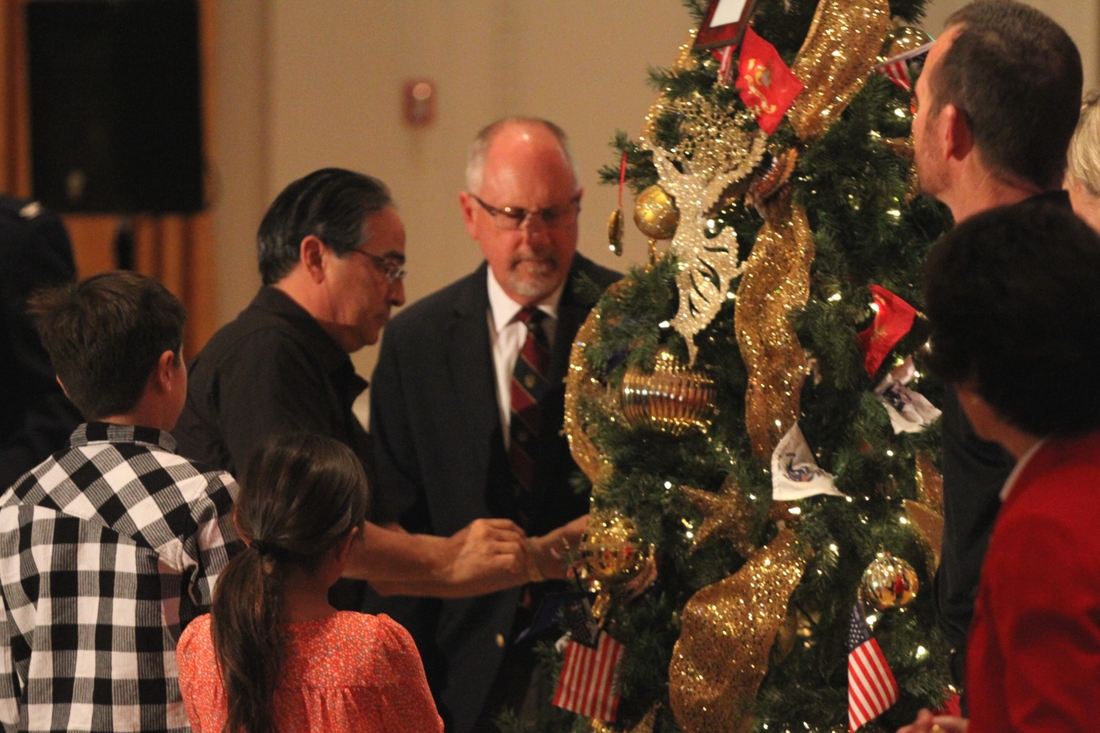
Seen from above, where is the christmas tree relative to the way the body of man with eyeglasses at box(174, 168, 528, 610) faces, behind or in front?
in front

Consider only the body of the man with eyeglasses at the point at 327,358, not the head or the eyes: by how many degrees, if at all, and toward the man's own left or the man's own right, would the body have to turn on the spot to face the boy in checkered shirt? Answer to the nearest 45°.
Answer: approximately 90° to the man's own right

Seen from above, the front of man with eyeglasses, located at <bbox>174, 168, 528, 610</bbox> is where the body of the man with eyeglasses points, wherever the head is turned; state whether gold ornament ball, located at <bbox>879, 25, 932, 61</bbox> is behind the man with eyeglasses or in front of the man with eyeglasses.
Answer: in front

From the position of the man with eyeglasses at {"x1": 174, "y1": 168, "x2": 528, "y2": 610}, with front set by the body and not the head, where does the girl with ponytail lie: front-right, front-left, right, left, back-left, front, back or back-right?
right

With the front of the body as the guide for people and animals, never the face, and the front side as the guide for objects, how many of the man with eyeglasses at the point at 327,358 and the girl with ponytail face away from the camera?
1

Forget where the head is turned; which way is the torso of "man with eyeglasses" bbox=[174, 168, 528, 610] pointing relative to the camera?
to the viewer's right

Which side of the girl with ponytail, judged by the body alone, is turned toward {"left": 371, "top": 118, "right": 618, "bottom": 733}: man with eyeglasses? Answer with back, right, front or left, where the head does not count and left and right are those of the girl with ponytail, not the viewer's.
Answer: front

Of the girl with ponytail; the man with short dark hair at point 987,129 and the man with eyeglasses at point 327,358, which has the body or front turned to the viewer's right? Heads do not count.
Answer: the man with eyeglasses

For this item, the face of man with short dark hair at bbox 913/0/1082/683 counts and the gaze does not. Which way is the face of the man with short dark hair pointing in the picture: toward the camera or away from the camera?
away from the camera

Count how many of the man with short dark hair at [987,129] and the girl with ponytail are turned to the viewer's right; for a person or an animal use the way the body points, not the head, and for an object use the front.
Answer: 0

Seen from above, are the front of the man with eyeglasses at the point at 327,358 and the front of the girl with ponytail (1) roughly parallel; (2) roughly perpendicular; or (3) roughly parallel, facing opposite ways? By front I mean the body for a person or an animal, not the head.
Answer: roughly perpendicular

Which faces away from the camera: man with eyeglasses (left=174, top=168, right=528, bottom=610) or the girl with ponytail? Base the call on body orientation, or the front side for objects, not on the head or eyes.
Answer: the girl with ponytail

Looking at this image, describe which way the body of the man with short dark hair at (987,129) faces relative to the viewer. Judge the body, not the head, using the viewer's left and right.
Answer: facing away from the viewer and to the left of the viewer

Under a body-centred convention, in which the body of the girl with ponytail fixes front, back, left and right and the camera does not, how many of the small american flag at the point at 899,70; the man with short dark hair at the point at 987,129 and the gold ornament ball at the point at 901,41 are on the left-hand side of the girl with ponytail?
0

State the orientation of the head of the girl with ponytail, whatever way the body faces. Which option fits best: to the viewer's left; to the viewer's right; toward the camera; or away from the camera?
away from the camera

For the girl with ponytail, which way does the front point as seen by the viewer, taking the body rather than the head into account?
away from the camera

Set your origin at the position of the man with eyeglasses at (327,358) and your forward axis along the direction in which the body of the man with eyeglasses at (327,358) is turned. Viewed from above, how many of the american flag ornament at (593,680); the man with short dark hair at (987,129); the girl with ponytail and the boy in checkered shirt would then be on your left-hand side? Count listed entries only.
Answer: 0

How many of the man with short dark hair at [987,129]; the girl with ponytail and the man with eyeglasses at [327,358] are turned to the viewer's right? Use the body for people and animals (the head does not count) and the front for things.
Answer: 1
